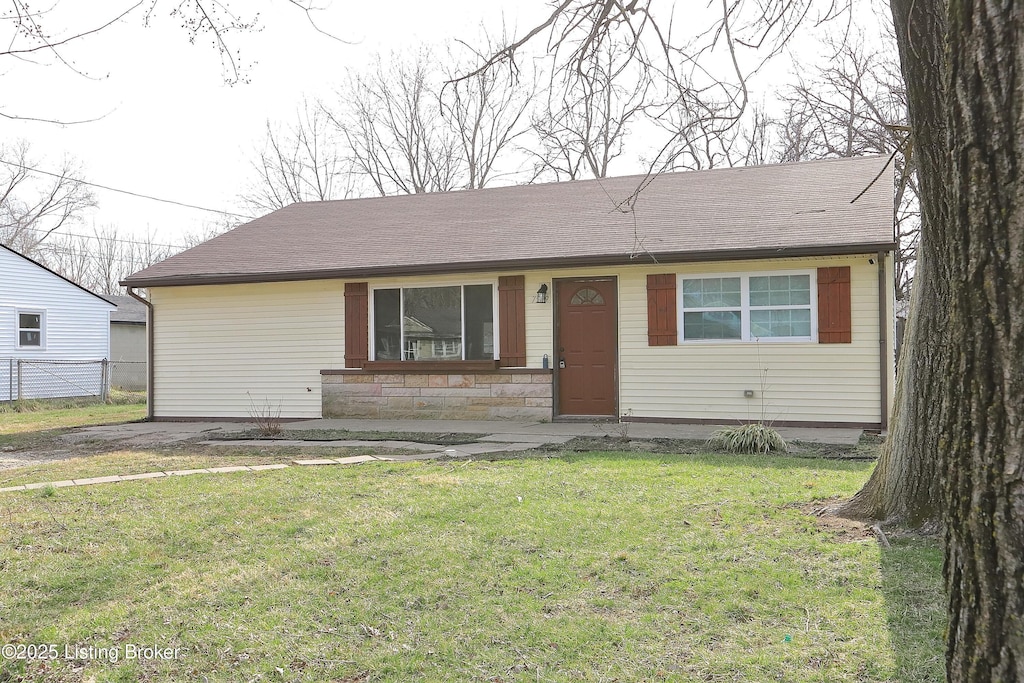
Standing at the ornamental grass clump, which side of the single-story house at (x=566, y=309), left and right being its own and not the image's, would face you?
front

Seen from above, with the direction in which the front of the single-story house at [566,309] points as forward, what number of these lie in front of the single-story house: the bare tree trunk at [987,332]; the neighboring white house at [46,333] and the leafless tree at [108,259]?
1

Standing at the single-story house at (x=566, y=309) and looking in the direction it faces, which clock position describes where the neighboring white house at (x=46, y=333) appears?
The neighboring white house is roughly at 4 o'clock from the single-story house.

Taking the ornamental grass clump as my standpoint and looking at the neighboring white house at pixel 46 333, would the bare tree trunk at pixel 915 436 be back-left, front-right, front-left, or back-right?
back-left

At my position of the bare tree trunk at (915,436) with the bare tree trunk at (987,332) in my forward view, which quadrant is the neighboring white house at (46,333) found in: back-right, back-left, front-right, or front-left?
back-right

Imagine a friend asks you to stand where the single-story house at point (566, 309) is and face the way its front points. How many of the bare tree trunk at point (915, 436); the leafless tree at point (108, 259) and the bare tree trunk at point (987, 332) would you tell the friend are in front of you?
2

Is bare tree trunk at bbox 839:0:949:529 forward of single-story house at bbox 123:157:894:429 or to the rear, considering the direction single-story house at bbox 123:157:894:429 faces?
forward

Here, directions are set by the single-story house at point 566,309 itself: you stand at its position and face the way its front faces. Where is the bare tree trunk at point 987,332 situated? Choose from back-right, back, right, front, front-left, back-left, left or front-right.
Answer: front

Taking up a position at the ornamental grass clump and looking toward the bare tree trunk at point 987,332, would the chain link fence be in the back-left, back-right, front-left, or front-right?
back-right

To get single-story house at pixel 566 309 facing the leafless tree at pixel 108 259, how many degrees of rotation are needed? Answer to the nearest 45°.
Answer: approximately 135° to its right

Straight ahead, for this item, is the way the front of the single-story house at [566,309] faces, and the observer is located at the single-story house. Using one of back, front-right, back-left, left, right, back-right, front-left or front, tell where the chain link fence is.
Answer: back-right

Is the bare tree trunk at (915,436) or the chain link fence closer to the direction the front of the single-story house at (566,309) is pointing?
the bare tree trunk

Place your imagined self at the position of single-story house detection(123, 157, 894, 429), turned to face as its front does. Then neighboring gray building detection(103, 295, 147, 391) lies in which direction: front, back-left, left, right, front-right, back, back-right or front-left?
back-right

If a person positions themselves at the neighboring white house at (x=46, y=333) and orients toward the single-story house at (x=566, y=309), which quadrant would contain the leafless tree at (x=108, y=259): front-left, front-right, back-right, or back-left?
back-left

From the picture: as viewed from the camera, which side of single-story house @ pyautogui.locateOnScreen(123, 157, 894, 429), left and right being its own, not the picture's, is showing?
front

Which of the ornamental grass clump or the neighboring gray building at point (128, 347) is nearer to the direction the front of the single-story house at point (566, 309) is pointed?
the ornamental grass clump
